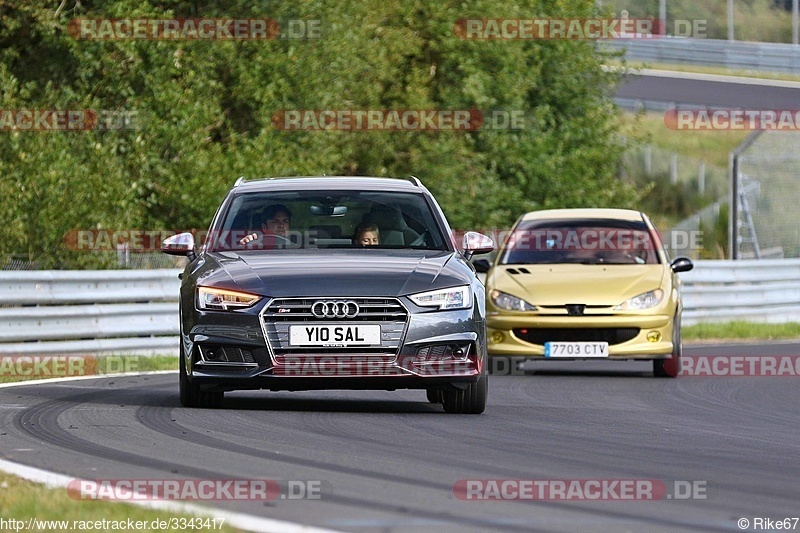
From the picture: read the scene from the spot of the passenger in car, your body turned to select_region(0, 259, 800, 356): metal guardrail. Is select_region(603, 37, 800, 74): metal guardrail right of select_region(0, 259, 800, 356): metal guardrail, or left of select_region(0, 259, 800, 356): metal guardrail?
right

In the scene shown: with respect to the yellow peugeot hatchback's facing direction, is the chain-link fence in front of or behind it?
behind

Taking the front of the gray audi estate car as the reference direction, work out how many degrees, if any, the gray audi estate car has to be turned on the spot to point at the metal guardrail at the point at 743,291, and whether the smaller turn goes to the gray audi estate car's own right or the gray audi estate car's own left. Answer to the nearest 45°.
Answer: approximately 135° to the gray audi estate car's own left

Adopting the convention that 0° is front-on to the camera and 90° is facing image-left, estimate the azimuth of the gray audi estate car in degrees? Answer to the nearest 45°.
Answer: approximately 0°

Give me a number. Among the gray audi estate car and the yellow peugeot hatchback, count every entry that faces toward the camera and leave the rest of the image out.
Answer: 2

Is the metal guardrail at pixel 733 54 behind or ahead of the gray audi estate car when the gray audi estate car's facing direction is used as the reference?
behind
